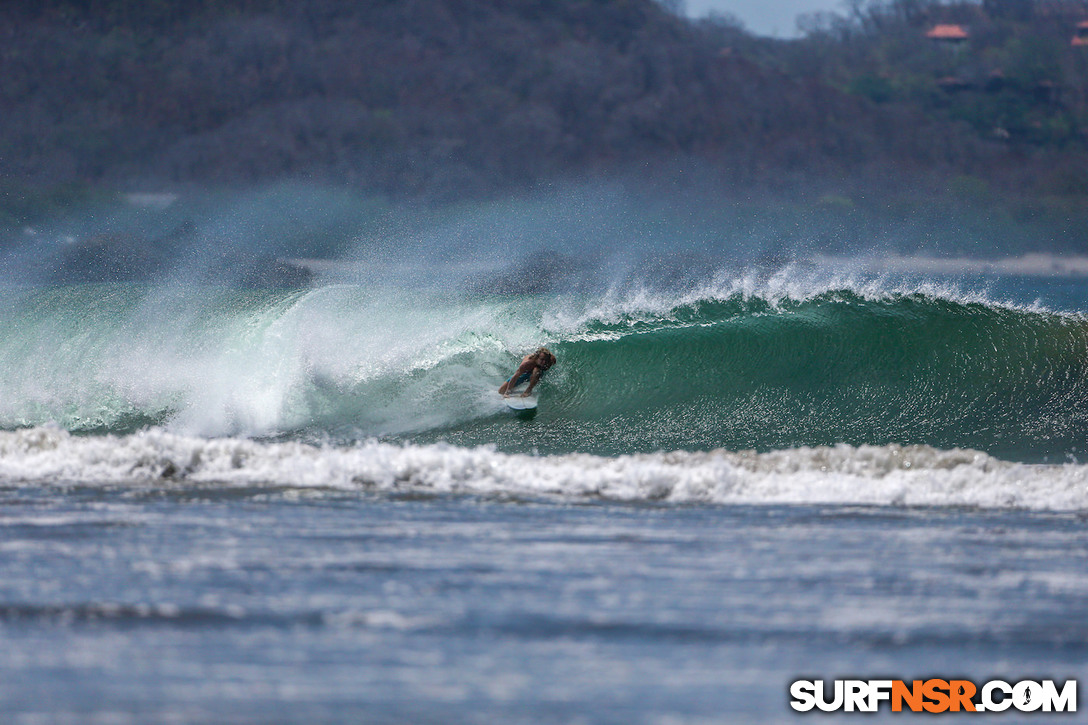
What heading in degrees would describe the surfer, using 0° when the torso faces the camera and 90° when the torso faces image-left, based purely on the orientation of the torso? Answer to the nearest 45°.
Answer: approximately 315°
